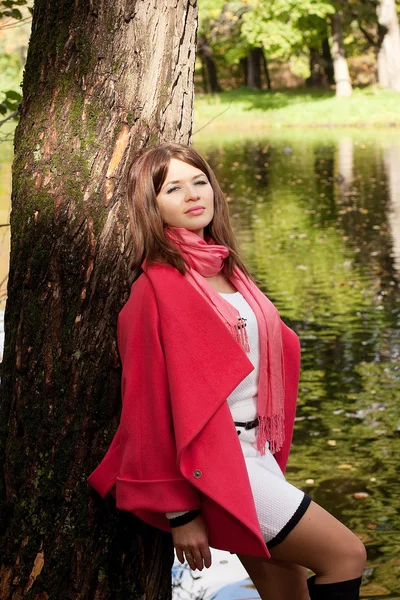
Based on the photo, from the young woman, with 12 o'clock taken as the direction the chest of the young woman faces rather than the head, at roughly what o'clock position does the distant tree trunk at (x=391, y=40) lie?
The distant tree trunk is roughly at 8 o'clock from the young woman.

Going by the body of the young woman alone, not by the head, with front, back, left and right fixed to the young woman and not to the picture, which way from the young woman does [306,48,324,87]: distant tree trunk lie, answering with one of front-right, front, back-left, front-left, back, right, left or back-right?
back-left

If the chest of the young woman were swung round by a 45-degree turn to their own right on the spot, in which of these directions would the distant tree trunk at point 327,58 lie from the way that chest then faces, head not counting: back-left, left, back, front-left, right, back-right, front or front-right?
back

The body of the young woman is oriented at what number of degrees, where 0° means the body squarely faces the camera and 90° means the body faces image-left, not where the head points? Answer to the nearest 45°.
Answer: approximately 315°

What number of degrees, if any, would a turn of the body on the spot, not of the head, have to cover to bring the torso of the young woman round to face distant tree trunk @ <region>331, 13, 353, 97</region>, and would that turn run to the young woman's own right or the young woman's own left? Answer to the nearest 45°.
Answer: approximately 135° to the young woman's own left

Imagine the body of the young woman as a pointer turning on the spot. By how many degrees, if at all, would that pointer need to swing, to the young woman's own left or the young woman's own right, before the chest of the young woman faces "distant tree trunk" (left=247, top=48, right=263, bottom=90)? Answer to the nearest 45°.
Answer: approximately 135° to the young woman's own left
